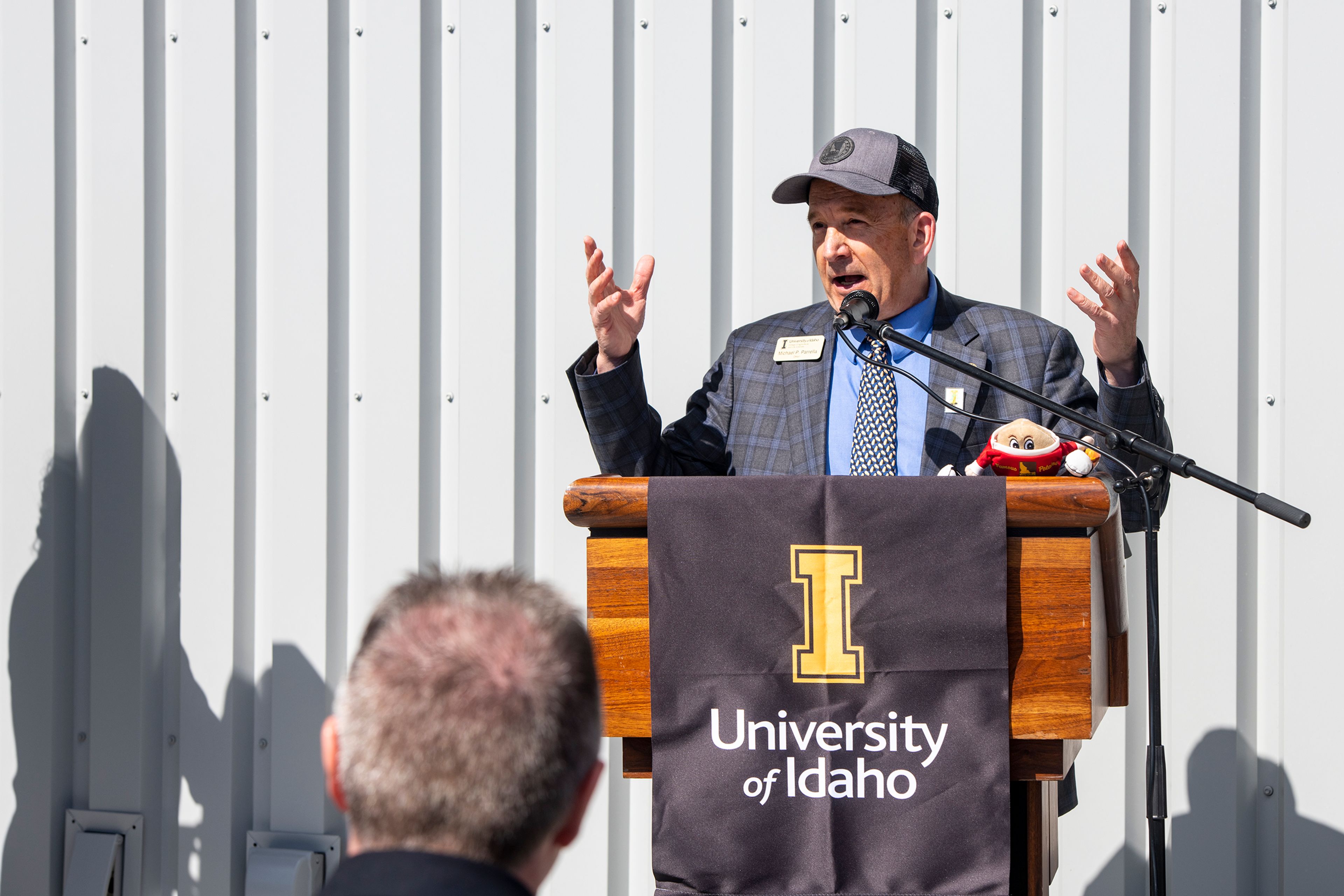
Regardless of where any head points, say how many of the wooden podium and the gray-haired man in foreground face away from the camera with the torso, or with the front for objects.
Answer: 1

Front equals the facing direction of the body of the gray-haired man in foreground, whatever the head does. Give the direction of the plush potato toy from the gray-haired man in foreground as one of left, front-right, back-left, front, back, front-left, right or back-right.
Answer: front-right

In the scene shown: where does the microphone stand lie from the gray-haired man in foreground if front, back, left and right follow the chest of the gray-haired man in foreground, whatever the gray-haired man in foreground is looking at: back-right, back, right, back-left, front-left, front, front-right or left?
front-right

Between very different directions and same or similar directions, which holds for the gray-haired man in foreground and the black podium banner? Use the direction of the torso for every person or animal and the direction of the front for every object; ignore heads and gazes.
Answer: very different directions

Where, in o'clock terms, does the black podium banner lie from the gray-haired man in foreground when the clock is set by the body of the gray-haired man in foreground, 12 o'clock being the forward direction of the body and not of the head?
The black podium banner is roughly at 1 o'clock from the gray-haired man in foreground.

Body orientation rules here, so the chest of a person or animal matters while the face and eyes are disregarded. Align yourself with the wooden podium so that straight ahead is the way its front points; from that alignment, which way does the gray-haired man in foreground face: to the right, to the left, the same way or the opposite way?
the opposite way

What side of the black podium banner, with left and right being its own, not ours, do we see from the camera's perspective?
front

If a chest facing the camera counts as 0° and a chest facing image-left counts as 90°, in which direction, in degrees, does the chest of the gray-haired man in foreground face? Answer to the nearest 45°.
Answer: approximately 180°

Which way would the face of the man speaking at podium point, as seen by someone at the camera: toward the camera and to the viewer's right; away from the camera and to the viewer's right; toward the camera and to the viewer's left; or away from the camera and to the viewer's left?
toward the camera and to the viewer's left
